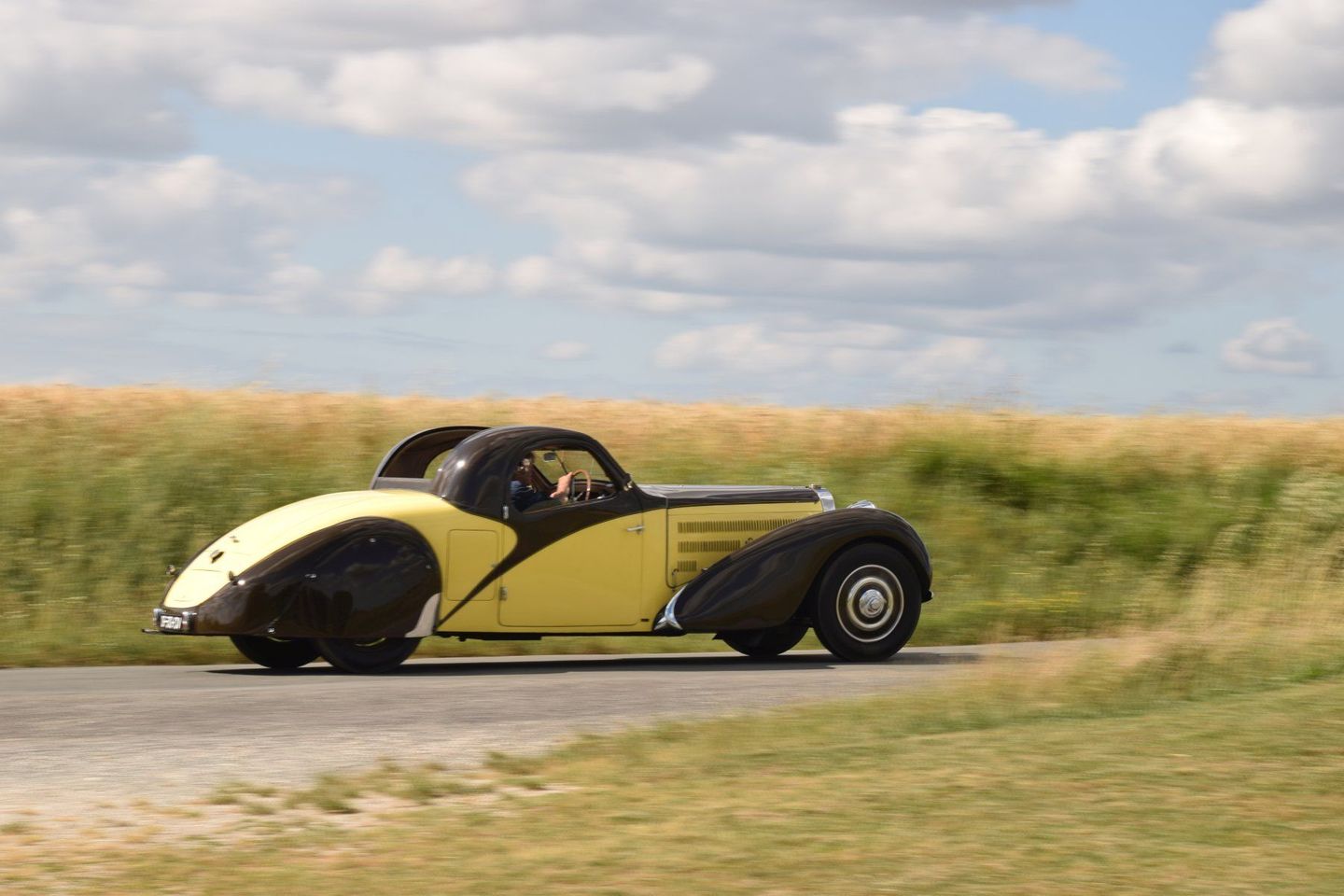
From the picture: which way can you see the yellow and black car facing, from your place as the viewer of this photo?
facing away from the viewer and to the right of the viewer
